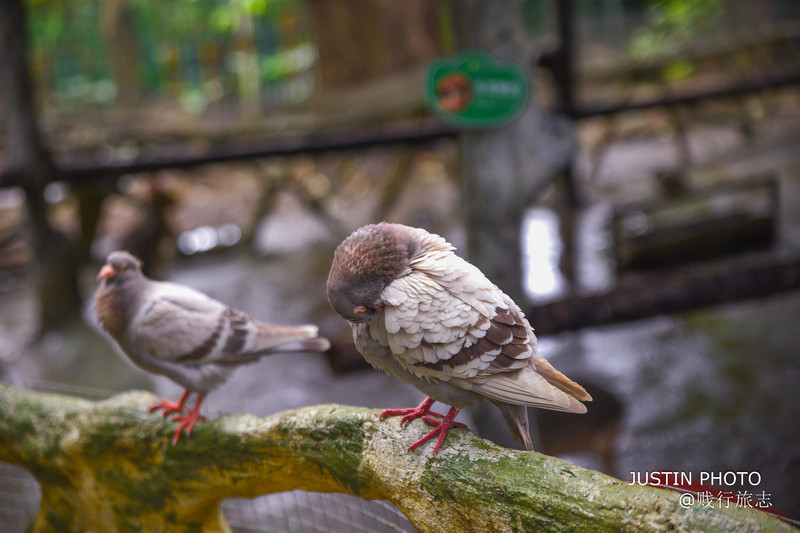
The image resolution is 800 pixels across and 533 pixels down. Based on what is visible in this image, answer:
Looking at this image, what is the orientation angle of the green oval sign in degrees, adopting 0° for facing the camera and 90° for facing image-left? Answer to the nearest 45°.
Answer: approximately 0°

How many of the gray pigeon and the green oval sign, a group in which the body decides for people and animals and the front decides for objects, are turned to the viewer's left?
1

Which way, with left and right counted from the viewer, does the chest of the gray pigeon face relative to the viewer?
facing to the left of the viewer

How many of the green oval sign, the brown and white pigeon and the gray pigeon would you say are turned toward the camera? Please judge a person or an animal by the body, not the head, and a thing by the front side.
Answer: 1

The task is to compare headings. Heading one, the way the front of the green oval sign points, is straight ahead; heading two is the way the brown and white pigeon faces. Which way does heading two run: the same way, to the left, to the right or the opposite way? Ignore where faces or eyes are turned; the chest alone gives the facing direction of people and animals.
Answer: to the right

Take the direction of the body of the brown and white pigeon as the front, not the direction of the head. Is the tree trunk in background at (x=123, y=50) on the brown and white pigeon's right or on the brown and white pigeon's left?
on the brown and white pigeon's right

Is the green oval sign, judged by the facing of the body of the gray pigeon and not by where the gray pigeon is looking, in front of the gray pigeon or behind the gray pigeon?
behind

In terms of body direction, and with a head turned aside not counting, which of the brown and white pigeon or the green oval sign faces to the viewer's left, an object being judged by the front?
the brown and white pigeon

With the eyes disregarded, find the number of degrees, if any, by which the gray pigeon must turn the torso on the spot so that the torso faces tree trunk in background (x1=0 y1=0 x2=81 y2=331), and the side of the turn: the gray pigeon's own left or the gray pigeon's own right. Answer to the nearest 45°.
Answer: approximately 90° to the gray pigeon's own right

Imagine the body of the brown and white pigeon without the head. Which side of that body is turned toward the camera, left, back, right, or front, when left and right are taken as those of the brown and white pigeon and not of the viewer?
left

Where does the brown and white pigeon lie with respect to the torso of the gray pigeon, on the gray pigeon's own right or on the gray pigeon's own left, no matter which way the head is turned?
on the gray pigeon's own left

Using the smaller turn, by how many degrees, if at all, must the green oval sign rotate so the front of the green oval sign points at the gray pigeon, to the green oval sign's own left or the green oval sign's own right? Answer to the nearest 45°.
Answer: approximately 45° to the green oval sign's own right

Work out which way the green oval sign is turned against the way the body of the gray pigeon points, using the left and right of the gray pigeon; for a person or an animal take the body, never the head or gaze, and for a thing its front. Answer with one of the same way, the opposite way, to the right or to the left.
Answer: to the left
